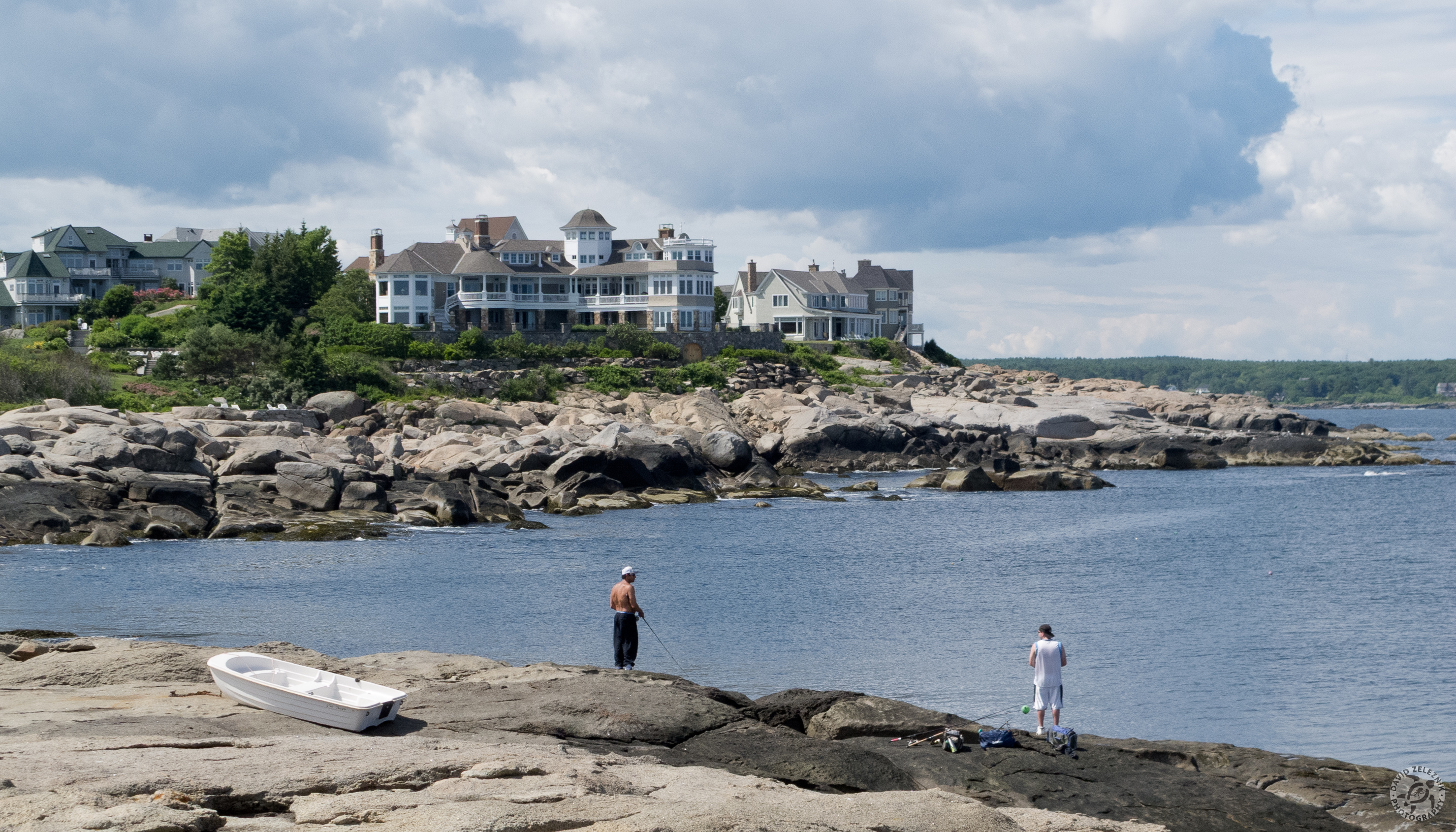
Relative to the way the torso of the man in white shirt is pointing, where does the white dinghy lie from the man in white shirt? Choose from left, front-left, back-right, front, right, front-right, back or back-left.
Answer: back-left

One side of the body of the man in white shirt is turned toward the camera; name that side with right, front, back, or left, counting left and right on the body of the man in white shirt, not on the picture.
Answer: back

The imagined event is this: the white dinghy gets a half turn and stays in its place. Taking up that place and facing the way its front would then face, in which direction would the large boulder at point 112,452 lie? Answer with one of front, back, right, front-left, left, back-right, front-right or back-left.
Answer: back-left

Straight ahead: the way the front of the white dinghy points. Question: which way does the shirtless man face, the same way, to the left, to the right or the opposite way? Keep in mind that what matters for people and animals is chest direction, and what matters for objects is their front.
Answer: to the right

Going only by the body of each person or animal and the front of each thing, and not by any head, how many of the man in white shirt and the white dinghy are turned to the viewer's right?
0

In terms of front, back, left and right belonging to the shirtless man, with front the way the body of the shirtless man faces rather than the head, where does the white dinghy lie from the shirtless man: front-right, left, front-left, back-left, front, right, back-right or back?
back

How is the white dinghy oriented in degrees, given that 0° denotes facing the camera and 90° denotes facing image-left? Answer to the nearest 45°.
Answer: approximately 135°

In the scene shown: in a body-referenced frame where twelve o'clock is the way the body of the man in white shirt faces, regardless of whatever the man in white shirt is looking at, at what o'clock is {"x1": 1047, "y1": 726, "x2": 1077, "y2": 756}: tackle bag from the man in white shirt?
The tackle bag is roughly at 6 o'clock from the man in white shirt.

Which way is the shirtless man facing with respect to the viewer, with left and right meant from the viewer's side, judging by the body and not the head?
facing away from the viewer and to the right of the viewer

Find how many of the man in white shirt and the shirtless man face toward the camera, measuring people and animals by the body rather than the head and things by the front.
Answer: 0

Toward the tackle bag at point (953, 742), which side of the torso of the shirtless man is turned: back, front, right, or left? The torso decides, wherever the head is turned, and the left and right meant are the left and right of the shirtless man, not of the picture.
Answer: right

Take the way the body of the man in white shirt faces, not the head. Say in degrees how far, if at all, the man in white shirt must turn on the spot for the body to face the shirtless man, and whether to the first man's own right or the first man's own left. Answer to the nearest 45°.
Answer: approximately 90° to the first man's own left

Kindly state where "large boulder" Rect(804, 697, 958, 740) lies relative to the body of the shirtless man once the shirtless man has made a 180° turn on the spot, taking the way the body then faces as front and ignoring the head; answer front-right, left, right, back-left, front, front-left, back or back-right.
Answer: left

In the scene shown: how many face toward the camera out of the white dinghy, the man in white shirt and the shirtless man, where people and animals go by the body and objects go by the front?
0
